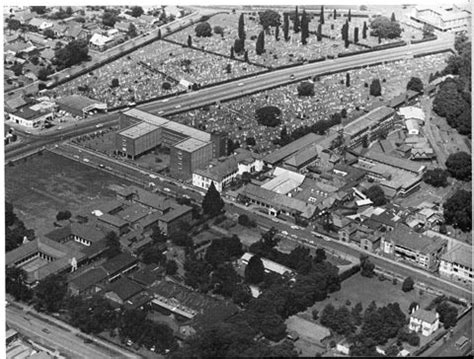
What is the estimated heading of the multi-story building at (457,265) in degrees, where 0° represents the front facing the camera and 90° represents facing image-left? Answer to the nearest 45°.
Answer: approximately 45°

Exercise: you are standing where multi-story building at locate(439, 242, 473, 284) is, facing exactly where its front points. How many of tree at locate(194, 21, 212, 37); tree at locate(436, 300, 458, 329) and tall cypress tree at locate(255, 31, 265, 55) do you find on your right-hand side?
2

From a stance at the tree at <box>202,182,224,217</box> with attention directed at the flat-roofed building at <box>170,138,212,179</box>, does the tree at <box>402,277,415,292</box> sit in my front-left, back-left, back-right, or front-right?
back-right

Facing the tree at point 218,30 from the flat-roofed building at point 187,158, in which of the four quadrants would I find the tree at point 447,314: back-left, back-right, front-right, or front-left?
back-right

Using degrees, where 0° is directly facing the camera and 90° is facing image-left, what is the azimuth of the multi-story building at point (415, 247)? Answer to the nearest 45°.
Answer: approximately 45°

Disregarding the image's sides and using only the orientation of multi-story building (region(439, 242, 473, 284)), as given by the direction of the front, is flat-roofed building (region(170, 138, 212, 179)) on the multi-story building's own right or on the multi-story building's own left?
on the multi-story building's own right
